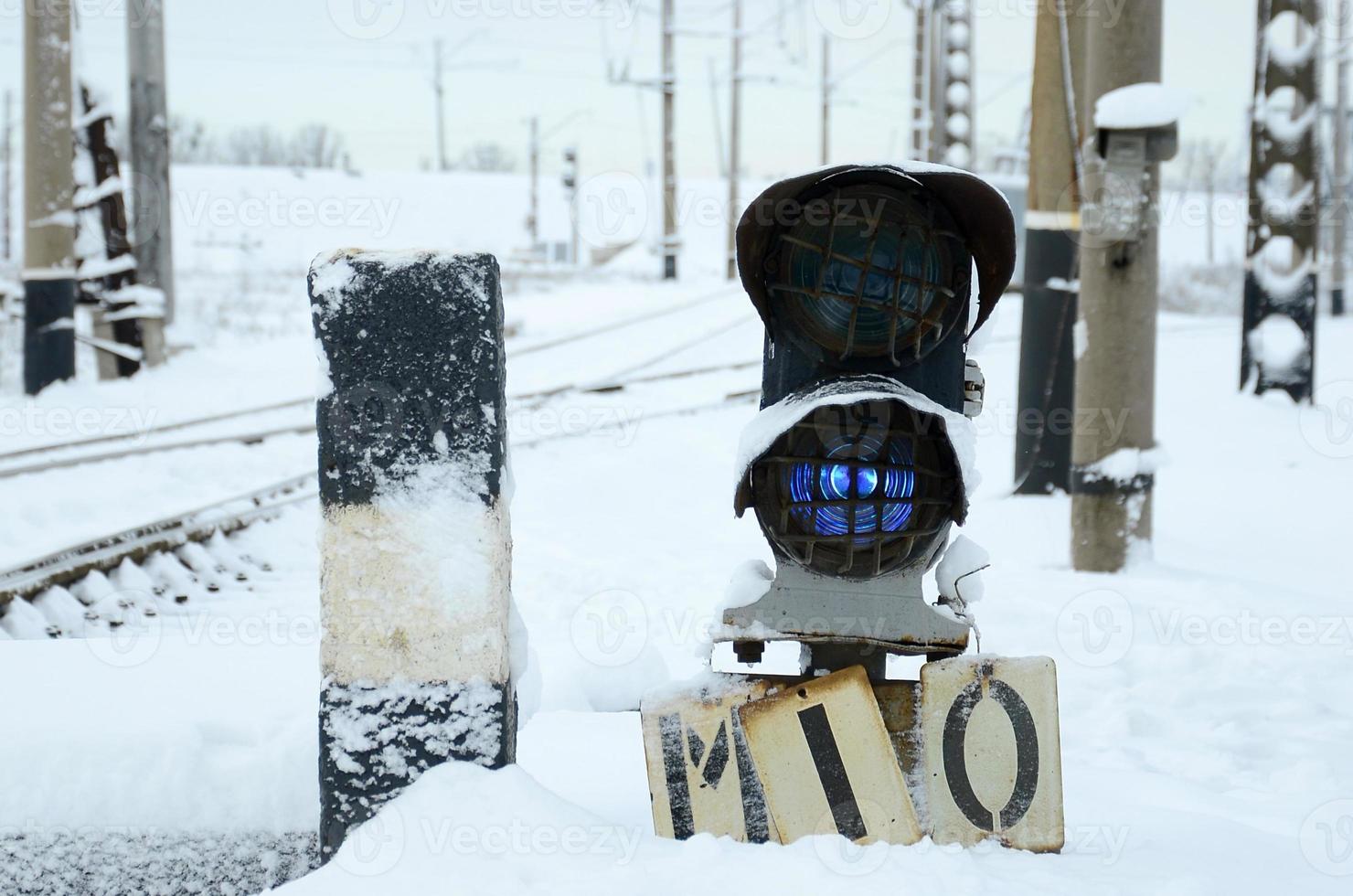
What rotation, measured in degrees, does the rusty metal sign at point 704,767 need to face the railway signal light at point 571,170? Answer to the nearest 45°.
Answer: approximately 180°

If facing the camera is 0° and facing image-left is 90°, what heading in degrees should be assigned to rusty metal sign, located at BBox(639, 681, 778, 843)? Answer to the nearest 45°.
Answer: approximately 0°

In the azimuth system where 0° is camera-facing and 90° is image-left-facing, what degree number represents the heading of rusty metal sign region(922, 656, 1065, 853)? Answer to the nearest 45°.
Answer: approximately 0°

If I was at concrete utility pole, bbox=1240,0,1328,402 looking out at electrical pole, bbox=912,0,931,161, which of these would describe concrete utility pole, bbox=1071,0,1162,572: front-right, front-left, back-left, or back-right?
back-left
